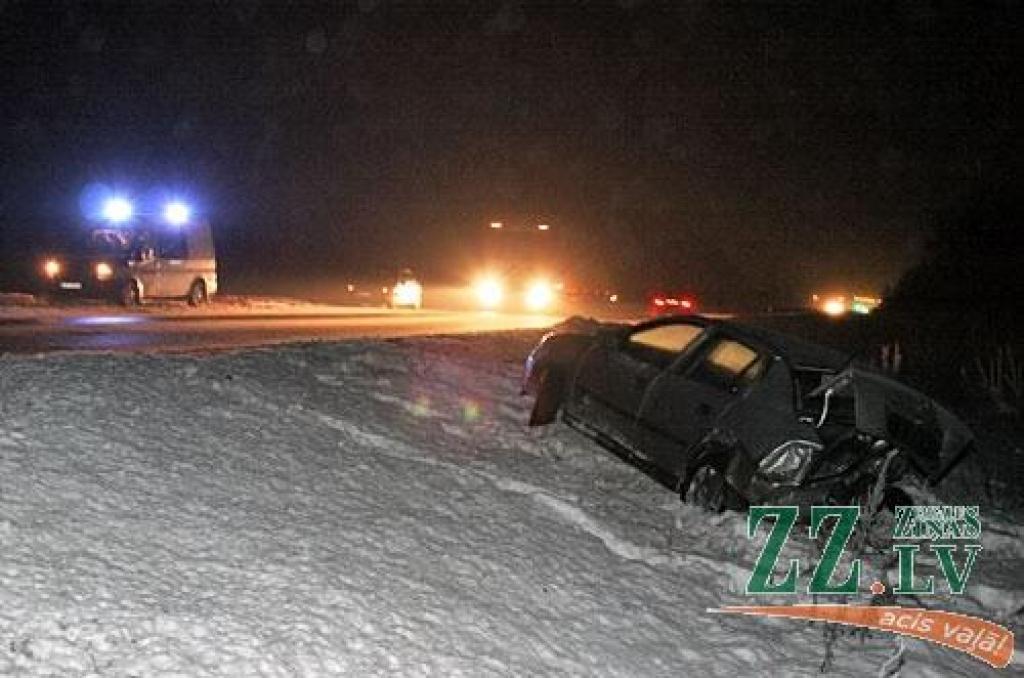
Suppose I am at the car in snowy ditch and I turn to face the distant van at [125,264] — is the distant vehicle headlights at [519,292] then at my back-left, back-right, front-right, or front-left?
front-right

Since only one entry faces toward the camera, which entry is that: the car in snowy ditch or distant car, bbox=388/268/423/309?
the distant car

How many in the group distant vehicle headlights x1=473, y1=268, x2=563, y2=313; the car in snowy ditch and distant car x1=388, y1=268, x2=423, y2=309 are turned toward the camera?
2

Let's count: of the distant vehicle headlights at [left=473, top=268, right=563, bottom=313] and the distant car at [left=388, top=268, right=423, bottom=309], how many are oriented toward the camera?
2

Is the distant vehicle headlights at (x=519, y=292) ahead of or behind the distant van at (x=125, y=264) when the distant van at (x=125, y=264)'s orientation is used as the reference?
behind

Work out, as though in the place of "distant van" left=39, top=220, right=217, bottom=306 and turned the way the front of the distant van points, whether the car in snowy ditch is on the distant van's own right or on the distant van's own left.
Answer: on the distant van's own left

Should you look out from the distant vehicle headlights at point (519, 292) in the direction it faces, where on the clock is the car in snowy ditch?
The car in snowy ditch is roughly at 12 o'clock from the distant vehicle headlights.

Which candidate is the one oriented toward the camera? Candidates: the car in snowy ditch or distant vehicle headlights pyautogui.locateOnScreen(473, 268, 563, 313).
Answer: the distant vehicle headlights

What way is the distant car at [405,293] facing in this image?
toward the camera

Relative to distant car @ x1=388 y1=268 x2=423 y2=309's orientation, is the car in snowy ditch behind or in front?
in front

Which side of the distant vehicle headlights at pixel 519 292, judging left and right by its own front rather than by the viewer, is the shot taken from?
front

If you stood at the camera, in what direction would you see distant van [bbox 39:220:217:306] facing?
facing the viewer and to the left of the viewer

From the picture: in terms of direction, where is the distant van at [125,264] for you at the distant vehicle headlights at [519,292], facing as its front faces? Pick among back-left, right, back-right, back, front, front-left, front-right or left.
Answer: front-right
